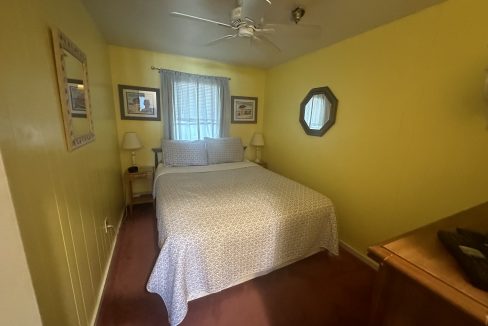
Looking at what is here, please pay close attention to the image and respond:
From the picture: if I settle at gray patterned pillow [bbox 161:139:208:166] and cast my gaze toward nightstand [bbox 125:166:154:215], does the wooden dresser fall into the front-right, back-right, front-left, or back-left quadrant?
back-left

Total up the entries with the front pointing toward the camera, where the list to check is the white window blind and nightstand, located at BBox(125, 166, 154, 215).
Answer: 2

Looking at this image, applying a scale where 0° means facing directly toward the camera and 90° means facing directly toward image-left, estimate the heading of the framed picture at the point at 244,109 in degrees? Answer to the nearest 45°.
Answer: approximately 0°

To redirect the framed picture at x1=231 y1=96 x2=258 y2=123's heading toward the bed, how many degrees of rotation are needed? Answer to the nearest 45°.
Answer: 0° — it already faces it

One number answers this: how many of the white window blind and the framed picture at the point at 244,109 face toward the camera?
2

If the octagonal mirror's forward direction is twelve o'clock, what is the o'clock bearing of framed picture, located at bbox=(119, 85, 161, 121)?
The framed picture is roughly at 1 o'clock from the octagonal mirror.

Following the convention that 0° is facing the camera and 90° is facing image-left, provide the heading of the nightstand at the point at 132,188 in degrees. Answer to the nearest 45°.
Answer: approximately 0°

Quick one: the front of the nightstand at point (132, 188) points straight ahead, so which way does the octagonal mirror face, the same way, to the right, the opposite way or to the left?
to the right

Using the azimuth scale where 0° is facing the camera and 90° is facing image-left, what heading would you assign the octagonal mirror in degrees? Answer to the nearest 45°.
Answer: approximately 45°

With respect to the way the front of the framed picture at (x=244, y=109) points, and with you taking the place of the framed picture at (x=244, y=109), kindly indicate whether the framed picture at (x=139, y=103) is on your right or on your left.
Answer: on your right

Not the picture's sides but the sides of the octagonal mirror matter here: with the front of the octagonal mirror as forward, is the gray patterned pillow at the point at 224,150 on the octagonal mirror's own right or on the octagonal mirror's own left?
on the octagonal mirror's own right

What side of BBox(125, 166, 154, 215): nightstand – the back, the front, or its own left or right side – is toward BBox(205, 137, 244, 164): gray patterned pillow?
left
